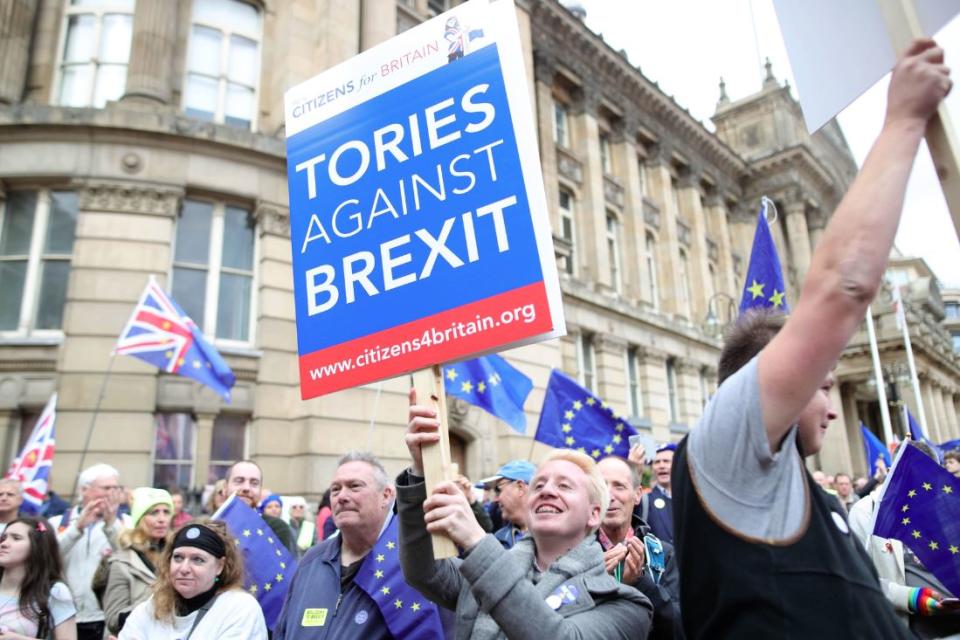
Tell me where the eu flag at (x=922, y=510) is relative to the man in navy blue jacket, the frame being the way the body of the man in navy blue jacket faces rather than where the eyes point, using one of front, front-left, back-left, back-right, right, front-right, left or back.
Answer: back-left

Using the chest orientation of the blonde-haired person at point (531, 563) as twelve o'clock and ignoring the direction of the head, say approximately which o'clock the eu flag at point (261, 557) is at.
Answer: The eu flag is roughly at 3 o'clock from the blonde-haired person.

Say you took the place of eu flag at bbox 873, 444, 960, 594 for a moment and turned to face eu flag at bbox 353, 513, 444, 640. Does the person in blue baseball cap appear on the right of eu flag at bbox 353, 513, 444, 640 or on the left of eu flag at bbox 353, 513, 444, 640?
right

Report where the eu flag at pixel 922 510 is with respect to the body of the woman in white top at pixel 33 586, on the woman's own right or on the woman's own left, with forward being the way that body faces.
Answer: on the woman's own left

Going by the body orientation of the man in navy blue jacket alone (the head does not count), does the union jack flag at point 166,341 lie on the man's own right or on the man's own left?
on the man's own right

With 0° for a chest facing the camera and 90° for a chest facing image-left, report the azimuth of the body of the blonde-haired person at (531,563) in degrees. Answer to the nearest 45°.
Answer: approximately 45°

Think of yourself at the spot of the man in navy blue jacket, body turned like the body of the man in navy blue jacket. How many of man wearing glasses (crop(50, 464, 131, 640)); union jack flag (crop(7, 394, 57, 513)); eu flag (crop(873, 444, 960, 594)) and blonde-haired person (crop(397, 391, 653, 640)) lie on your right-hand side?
2

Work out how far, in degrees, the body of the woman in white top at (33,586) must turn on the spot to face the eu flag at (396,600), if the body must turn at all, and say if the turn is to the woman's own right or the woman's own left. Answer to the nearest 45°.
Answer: approximately 90° to the woman's own left

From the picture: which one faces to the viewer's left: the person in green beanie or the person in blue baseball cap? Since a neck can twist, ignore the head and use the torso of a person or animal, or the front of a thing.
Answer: the person in blue baseball cap

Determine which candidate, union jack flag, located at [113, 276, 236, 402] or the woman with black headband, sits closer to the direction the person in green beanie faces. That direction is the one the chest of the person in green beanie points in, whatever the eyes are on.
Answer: the woman with black headband
